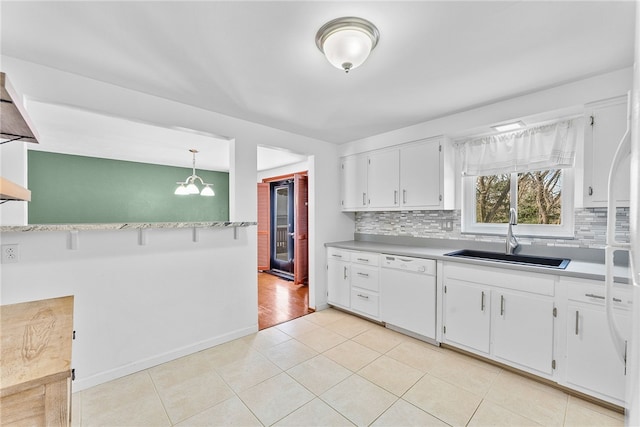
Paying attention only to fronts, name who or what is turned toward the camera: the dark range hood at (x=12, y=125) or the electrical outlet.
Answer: the electrical outlet

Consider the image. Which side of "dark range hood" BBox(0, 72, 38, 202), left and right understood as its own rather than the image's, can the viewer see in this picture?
right

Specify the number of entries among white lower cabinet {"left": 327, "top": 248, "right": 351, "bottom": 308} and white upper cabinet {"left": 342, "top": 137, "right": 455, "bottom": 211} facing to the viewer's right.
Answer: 0

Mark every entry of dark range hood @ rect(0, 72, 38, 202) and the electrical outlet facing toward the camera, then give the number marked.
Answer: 1

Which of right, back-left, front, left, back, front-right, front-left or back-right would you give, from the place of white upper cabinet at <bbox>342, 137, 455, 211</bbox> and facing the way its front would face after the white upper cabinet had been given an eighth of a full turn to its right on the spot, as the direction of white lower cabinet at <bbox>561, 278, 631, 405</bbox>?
back-left

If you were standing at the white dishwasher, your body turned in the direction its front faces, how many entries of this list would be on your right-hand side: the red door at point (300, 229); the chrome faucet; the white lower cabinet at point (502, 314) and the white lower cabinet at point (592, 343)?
1

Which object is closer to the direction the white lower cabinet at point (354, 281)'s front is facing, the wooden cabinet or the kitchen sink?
the wooden cabinet

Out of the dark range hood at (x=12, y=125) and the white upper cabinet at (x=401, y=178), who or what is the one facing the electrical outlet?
the white upper cabinet

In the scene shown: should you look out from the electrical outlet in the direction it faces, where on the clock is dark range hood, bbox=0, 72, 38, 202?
The dark range hood is roughly at 12 o'clock from the electrical outlet.

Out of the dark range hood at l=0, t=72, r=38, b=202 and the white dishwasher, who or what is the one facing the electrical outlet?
the white dishwasher

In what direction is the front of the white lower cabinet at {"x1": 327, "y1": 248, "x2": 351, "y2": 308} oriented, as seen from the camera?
facing the viewer and to the left of the viewer

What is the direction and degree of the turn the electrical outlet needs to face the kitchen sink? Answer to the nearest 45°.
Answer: approximately 45° to its left

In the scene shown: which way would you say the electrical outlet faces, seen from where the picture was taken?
facing the viewer

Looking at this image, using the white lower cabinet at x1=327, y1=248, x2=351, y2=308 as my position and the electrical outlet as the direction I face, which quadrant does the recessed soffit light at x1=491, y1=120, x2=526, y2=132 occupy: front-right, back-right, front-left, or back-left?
back-left

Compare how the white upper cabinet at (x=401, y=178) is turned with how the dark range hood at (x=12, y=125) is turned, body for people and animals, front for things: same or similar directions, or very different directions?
very different directions

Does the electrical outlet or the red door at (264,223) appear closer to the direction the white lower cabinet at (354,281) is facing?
the electrical outlet

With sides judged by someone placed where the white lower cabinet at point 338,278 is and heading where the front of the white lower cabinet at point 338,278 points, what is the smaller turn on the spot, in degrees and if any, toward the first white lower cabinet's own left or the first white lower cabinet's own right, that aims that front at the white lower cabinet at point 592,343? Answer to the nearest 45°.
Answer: approximately 90° to the first white lower cabinet's own left

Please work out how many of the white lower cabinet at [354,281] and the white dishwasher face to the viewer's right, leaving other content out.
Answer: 0
